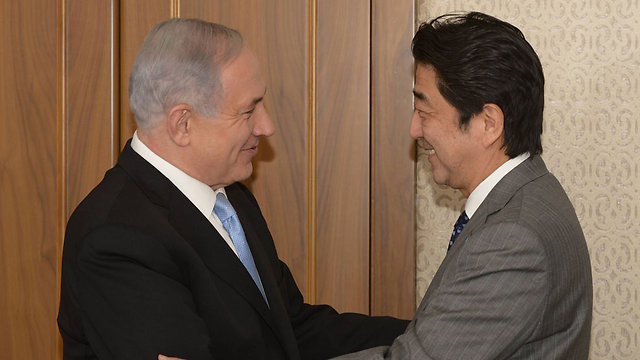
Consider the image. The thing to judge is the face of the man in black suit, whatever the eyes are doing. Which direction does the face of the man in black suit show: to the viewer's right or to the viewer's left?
to the viewer's right

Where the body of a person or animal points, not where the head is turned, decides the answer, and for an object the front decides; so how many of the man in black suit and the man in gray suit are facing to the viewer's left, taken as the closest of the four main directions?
1

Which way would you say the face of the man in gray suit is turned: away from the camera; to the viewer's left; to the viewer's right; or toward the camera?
to the viewer's left

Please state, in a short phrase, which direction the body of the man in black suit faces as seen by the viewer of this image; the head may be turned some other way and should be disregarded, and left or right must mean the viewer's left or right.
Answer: facing the viewer and to the right of the viewer

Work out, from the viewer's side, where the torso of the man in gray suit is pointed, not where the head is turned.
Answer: to the viewer's left
